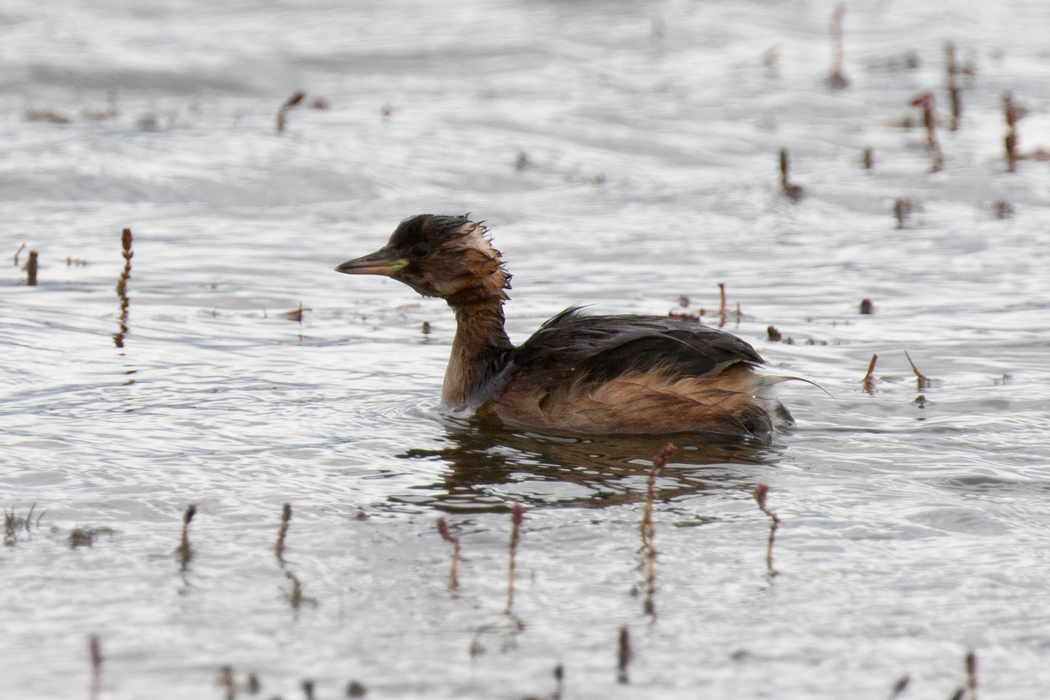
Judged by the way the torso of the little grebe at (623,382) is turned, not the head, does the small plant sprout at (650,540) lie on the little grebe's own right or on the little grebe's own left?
on the little grebe's own left

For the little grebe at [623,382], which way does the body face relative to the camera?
to the viewer's left

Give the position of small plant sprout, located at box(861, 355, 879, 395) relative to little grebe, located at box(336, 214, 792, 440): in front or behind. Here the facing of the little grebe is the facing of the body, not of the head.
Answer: behind

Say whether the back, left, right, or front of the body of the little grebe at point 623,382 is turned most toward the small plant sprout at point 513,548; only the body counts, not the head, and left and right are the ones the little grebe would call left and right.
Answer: left

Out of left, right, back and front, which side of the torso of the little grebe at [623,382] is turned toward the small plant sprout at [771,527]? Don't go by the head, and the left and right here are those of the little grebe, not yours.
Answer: left

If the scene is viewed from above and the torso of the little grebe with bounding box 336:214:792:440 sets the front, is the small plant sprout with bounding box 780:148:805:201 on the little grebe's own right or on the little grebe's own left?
on the little grebe's own right

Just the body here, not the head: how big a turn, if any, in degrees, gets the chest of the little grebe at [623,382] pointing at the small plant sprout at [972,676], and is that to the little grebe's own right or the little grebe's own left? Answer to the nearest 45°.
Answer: approximately 90° to the little grebe's own left

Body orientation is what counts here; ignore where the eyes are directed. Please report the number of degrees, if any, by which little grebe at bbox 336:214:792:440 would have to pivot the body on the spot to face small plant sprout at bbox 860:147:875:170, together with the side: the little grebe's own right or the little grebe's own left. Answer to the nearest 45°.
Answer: approximately 90° to the little grebe's own right

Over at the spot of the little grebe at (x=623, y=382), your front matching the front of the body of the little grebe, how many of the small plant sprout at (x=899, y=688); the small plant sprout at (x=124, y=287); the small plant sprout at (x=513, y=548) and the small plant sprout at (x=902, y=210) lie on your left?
2

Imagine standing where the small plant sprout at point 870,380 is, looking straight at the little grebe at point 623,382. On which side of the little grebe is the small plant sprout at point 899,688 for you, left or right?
left
